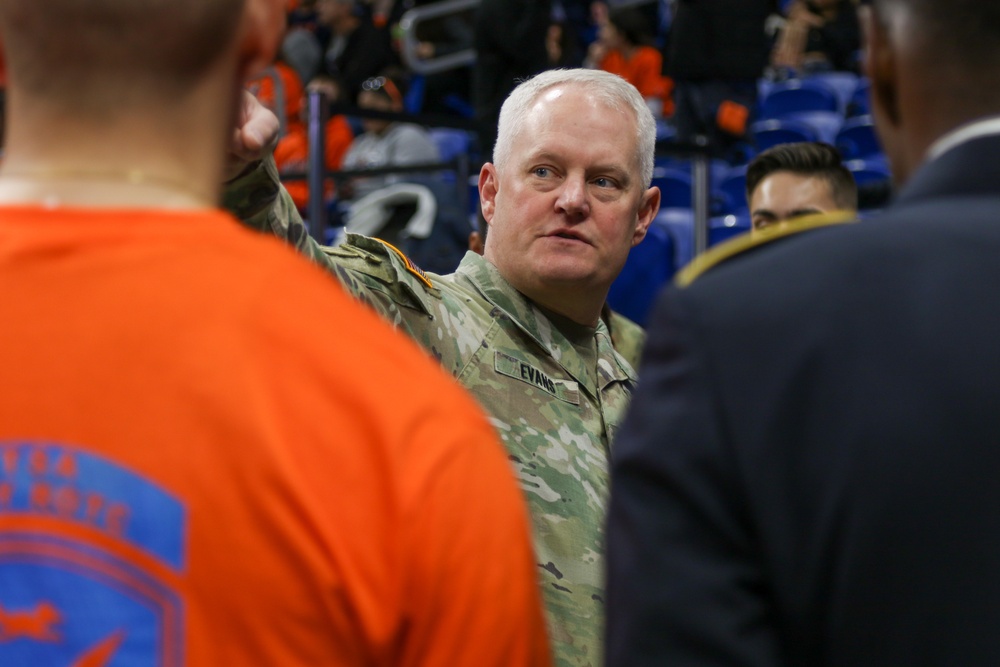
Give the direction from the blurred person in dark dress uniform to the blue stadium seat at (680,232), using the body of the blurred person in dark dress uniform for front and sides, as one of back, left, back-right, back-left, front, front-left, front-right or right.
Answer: front

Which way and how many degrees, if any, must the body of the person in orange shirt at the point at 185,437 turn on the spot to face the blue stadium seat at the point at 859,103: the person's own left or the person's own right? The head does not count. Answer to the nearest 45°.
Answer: approximately 45° to the person's own right

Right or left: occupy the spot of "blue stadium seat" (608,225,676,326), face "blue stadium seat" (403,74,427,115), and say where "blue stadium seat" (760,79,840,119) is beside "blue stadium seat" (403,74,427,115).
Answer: right

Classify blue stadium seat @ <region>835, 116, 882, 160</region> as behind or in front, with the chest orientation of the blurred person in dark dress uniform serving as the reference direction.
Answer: in front

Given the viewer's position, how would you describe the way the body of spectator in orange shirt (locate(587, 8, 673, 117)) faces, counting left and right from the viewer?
facing the viewer and to the left of the viewer

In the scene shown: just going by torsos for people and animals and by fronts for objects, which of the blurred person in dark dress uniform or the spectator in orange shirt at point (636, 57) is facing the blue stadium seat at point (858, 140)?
the blurred person in dark dress uniform

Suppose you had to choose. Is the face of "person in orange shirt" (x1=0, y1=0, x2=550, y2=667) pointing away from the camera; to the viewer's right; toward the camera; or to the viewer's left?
away from the camera

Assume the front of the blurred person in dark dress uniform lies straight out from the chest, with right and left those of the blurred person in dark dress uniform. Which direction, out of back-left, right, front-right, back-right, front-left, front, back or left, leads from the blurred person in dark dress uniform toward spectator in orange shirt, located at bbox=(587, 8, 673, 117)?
front

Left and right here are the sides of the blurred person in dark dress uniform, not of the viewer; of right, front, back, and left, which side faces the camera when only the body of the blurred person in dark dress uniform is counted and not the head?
back

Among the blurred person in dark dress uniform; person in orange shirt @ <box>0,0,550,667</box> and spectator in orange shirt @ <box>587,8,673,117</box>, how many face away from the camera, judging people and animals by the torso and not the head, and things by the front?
2

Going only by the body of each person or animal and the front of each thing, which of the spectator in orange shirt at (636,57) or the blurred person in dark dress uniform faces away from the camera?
the blurred person in dark dress uniform

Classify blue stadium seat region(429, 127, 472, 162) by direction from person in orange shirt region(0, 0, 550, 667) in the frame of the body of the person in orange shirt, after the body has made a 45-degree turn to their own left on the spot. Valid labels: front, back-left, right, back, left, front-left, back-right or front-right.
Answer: front-right

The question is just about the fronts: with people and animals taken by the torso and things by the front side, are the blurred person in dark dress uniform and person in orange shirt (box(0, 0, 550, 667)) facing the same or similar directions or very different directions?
same or similar directions

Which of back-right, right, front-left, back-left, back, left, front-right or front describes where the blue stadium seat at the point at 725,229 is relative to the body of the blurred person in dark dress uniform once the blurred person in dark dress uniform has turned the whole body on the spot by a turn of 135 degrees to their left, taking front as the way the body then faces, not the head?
back-right

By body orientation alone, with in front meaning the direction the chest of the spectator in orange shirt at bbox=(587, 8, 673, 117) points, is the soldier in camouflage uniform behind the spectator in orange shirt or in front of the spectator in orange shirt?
in front

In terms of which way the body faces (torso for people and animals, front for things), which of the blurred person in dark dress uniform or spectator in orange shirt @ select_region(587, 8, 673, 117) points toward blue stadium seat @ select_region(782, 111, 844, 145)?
the blurred person in dark dress uniform

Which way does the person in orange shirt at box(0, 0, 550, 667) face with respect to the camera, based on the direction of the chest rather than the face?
away from the camera

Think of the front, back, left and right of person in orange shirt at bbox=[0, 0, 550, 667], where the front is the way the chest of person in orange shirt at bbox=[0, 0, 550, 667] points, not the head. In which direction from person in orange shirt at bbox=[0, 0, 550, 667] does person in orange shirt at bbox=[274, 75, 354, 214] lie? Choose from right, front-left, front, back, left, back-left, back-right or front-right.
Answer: front

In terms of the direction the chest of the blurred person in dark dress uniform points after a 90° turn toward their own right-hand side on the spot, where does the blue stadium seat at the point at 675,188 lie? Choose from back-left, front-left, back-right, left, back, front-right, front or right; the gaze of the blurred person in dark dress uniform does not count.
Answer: left

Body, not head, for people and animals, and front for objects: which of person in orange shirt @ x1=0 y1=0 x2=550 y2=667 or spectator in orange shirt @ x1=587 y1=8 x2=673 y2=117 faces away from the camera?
the person in orange shirt
